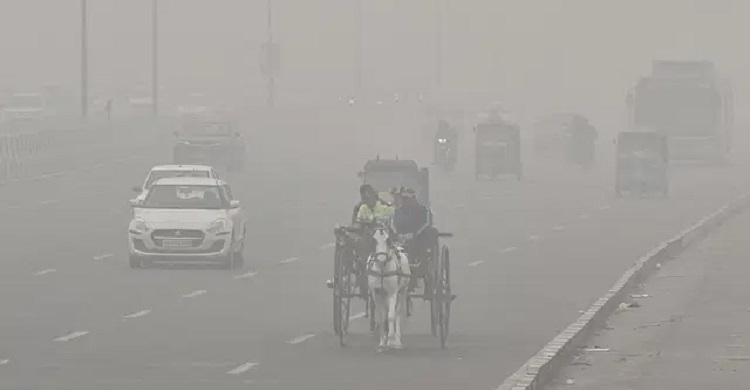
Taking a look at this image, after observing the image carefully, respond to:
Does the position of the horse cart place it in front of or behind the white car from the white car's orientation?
in front

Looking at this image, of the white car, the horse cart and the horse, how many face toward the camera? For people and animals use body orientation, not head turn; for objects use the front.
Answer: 3

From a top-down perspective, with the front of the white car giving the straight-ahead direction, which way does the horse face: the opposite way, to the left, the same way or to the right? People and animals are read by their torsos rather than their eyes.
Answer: the same way

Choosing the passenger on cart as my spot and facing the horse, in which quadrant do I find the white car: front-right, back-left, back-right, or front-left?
back-right

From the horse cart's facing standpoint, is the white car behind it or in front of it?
behind

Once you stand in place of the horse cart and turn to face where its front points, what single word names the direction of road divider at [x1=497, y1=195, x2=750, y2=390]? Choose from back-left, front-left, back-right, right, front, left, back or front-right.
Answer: left

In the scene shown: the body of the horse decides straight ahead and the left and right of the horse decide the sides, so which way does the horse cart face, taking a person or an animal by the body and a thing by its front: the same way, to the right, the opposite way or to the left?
the same way

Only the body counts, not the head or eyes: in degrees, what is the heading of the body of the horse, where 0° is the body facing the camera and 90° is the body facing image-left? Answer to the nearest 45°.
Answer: approximately 0°

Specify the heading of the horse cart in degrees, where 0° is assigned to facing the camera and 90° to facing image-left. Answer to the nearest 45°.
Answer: approximately 0°

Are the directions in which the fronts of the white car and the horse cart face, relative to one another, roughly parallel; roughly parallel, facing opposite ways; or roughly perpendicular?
roughly parallel

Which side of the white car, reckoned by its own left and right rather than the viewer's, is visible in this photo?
front

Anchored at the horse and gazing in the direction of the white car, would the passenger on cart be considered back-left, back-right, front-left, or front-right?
front-right
